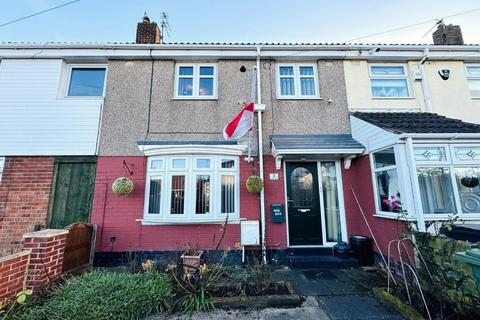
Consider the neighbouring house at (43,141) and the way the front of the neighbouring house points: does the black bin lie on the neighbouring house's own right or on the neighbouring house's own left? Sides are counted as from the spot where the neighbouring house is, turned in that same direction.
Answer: on the neighbouring house's own left

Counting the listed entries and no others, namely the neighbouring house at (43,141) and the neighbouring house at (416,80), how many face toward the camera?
2

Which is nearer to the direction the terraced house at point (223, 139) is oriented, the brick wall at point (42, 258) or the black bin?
the brick wall

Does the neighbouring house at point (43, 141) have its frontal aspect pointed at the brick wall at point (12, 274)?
yes

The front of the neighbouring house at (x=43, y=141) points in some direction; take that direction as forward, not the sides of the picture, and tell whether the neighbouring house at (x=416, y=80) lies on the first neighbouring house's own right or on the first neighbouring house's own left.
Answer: on the first neighbouring house's own left

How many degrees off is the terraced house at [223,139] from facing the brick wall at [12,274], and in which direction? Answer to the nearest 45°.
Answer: approximately 45° to its right

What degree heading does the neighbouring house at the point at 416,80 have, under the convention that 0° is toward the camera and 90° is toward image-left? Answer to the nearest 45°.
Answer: approximately 0°
